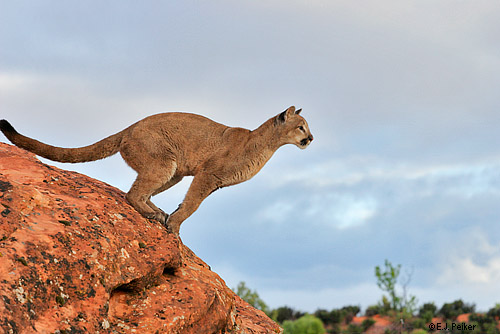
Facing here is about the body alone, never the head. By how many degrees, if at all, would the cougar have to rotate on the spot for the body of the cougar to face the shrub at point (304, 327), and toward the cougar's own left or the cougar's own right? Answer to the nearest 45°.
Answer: approximately 45° to the cougar's own left

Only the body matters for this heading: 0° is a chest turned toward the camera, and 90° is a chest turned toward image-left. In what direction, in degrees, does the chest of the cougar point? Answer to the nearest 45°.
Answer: approximately 270°

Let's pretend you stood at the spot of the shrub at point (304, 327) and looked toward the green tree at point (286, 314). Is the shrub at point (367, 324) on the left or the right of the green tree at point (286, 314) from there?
right

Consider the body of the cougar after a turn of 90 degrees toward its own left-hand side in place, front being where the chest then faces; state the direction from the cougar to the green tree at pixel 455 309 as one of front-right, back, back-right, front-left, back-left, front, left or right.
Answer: front-right

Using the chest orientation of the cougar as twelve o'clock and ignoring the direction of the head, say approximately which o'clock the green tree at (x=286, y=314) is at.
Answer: The green tree is roughly at 10 o'clock from the cougar.

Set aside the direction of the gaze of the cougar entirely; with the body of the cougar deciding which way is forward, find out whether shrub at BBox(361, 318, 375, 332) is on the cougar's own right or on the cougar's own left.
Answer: on the cougar's own left
